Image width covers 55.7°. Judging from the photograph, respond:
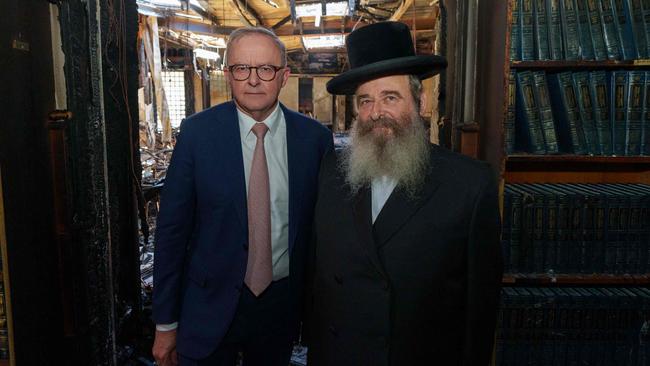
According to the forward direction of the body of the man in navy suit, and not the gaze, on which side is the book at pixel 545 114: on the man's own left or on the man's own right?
on the man's own left

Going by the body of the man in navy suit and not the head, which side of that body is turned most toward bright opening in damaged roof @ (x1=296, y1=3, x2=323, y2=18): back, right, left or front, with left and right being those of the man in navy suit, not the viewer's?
back

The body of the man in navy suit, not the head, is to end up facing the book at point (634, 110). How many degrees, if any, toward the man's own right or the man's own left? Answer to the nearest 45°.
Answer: approximately 90° to the man's own left

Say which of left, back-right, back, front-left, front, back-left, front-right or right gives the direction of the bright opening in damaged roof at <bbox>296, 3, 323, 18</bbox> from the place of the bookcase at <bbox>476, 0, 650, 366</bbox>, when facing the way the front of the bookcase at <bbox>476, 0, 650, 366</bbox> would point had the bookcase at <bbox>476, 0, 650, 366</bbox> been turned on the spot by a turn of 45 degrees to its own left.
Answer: back

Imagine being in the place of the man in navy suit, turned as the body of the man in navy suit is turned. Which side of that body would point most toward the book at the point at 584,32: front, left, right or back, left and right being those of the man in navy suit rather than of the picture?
left

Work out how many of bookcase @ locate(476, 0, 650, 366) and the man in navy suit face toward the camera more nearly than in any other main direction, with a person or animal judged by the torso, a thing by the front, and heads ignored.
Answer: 2

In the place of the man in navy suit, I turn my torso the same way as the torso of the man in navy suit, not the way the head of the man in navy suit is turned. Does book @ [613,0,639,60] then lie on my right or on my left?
on my left

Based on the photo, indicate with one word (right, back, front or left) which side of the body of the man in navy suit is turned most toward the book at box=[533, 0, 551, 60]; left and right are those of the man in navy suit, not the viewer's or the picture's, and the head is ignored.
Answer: left

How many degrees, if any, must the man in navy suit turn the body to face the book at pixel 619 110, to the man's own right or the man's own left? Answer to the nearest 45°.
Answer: approximately 90° to the man's own left

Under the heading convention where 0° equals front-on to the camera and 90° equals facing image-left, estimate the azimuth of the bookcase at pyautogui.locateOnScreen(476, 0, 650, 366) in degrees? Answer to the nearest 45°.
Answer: approximately 0°

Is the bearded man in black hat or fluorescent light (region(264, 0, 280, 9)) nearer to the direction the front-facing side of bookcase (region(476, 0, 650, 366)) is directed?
the bearded man in black hat
